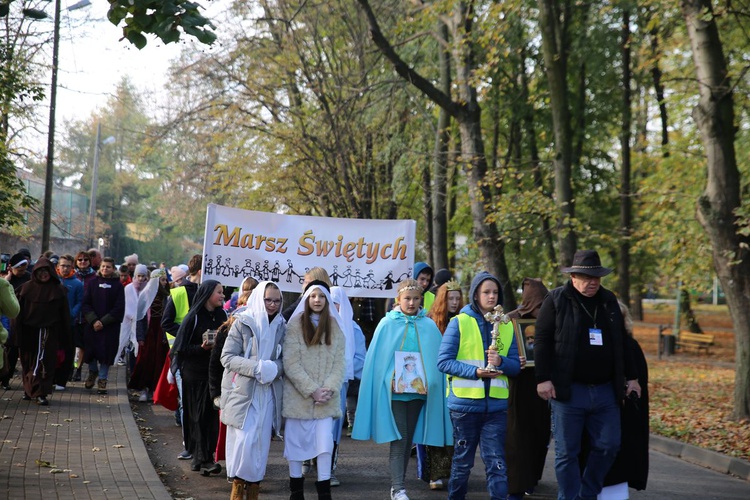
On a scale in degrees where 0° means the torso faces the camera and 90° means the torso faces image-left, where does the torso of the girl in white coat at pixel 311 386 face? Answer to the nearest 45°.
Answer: approximately 0°

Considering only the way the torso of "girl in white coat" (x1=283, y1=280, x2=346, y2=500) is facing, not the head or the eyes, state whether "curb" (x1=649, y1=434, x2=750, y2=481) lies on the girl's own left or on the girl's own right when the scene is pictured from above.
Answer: on the girl's own left

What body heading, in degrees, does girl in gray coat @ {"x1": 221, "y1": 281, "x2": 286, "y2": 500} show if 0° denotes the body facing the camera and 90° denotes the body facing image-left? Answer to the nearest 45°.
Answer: approximately 315°

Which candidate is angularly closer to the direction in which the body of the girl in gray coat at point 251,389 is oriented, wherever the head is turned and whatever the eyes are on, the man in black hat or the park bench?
the man in black hat

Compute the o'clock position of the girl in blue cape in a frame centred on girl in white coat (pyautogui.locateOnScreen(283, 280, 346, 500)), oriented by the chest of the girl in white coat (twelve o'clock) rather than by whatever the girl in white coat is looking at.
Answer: The girl in blue cape is roughly at 8 o'clock from the girl in white coat.

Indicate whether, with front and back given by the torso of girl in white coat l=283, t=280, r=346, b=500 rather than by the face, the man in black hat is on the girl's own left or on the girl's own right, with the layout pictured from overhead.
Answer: on the girl's own left

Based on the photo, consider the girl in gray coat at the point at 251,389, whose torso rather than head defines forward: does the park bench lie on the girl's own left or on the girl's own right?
on the girl's own left

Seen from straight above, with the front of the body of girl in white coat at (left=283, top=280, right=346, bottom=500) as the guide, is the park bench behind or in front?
behind
